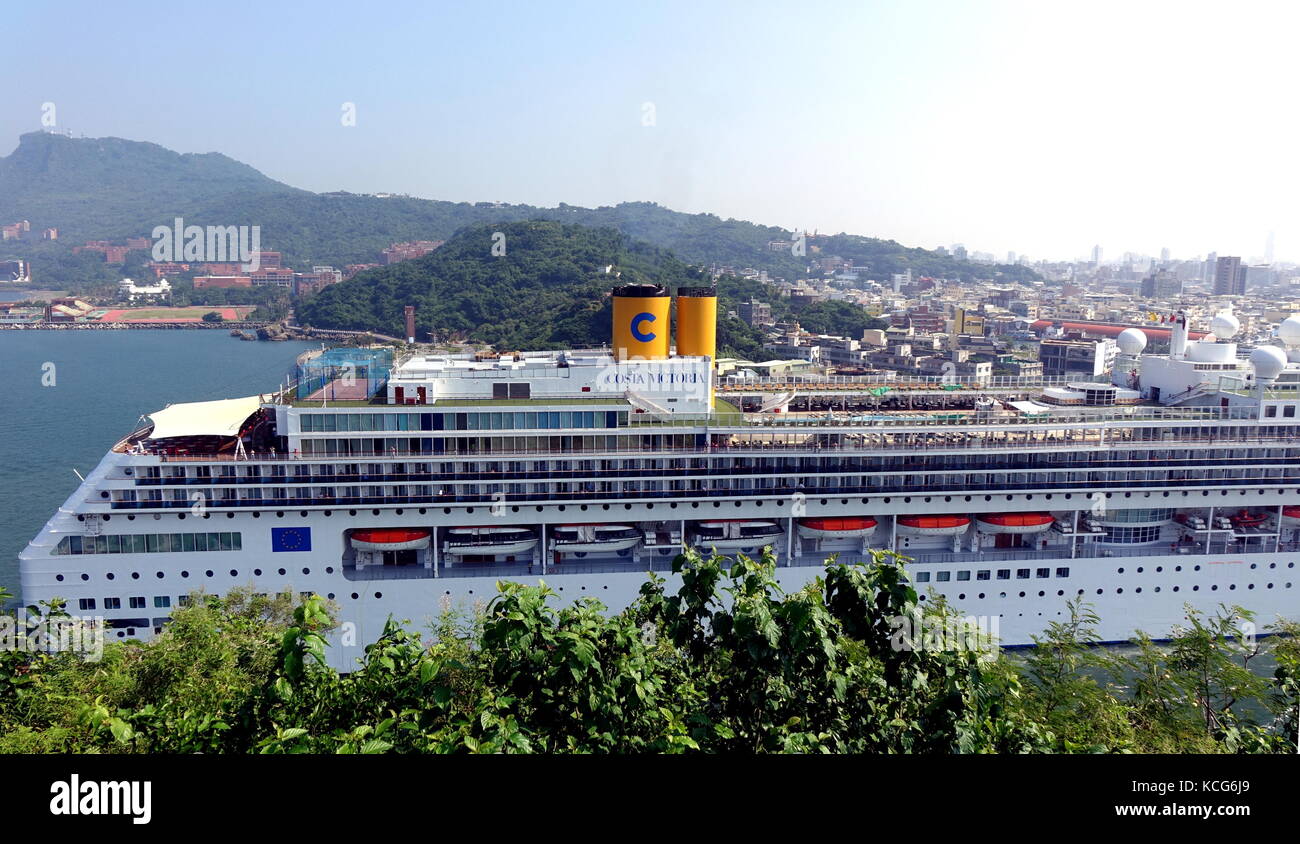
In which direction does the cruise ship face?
to the viewer's right
